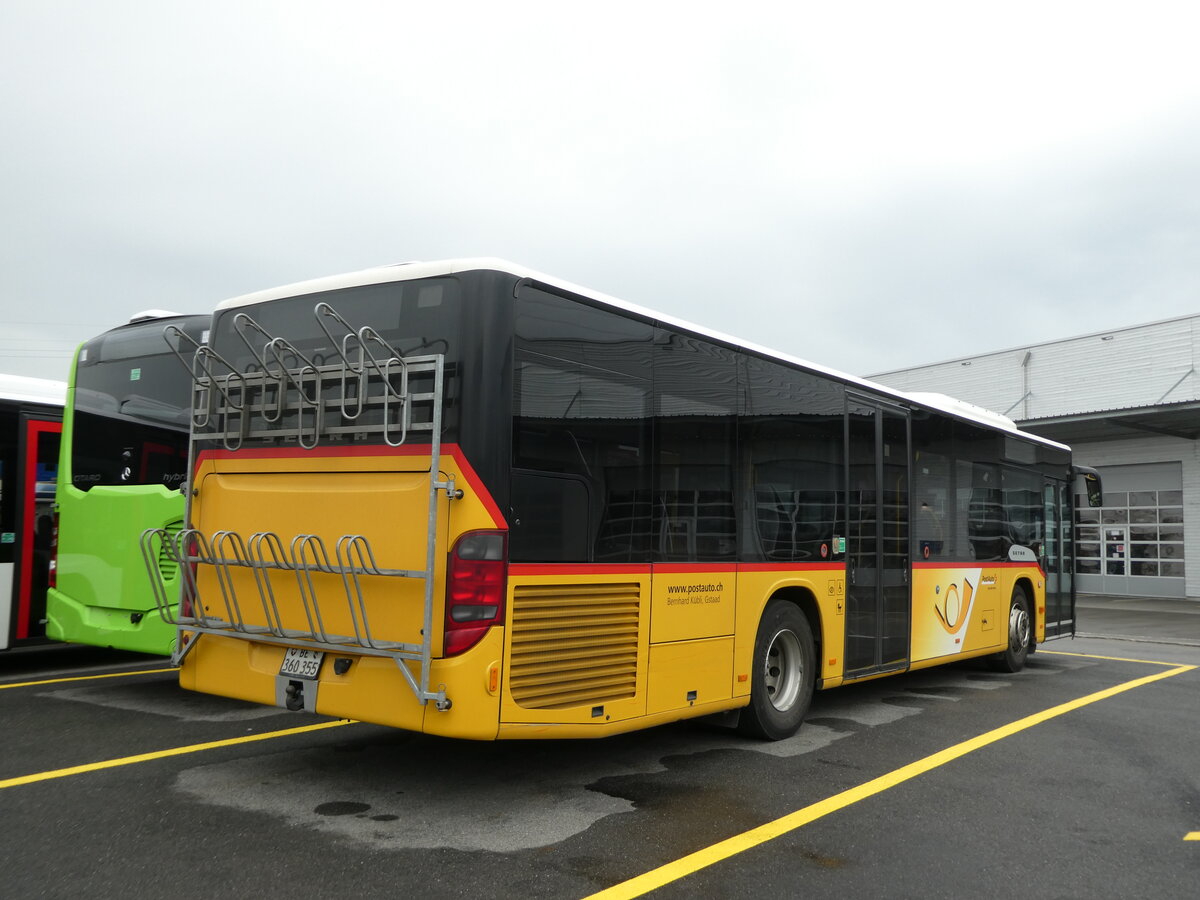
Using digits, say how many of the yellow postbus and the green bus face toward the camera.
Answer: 0

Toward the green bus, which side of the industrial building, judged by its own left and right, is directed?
front

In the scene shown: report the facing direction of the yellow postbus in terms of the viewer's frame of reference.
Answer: facing away from the viewer and to the right of the viewer

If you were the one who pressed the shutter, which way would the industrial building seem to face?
facing the viewer and to the left of the viewer

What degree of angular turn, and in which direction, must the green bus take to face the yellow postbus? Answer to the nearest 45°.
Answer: approximately 90° to its right

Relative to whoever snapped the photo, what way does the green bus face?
facing away from the viewer and to the right of the viewer

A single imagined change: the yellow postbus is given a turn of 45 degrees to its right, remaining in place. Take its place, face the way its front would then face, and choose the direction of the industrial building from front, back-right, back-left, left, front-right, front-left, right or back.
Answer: front-left

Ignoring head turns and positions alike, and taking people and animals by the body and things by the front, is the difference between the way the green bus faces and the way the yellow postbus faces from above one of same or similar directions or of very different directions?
same or similar directions

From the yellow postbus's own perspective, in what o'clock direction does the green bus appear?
The green bus is roughly at 9 o'clock from the yellow postbus.
